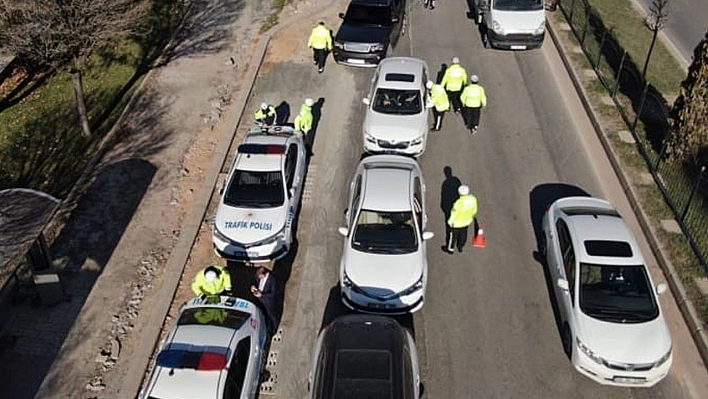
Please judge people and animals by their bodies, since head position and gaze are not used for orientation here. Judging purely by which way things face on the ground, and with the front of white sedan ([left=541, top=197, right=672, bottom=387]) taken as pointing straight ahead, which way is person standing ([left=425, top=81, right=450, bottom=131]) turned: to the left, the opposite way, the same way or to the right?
to the right

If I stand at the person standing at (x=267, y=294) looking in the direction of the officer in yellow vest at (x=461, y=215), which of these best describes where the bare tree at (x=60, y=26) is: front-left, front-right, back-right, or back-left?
back-left

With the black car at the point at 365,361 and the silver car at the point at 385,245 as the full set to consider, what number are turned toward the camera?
2

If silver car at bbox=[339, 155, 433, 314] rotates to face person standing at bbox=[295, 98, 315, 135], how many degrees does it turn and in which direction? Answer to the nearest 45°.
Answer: approximately 135° to its right

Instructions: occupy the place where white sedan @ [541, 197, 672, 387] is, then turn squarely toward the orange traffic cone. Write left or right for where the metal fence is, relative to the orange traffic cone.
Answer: right

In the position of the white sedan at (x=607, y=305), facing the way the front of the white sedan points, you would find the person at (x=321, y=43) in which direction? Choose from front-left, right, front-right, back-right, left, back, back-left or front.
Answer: back-right

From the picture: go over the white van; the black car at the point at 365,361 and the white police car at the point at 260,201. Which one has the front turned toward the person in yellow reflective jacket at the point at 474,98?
the white van

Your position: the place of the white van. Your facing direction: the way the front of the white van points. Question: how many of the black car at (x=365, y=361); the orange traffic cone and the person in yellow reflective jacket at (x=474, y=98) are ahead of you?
3

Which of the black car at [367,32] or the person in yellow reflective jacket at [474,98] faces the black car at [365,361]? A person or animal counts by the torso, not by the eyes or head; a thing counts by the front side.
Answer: the black car at [367,32]

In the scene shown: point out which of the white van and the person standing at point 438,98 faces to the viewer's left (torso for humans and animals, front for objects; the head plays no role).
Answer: the person standing
